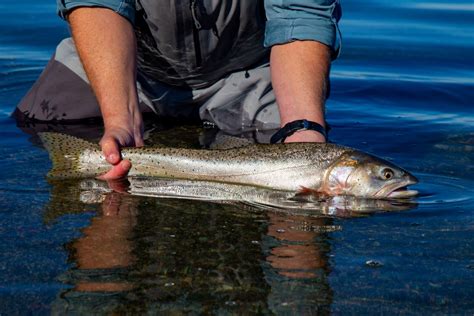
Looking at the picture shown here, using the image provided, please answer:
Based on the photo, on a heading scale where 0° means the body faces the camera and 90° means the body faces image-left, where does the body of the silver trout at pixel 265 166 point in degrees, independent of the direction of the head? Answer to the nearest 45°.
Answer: approximately 270°

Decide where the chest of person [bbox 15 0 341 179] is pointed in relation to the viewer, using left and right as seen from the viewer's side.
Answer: facing the viewer
